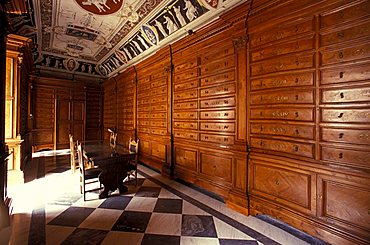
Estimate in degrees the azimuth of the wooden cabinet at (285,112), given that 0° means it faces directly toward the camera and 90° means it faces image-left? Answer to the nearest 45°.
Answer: approximately 45°

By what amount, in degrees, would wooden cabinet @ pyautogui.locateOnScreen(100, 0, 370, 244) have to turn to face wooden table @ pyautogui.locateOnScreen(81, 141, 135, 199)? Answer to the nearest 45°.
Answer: approximately 45° to its right

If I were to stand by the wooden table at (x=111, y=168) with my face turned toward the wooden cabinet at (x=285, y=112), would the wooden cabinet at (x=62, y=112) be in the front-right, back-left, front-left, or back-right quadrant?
back-left

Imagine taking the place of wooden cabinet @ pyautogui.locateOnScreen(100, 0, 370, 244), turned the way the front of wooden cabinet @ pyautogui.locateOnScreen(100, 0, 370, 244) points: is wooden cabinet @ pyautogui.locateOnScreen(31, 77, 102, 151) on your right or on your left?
on your right
